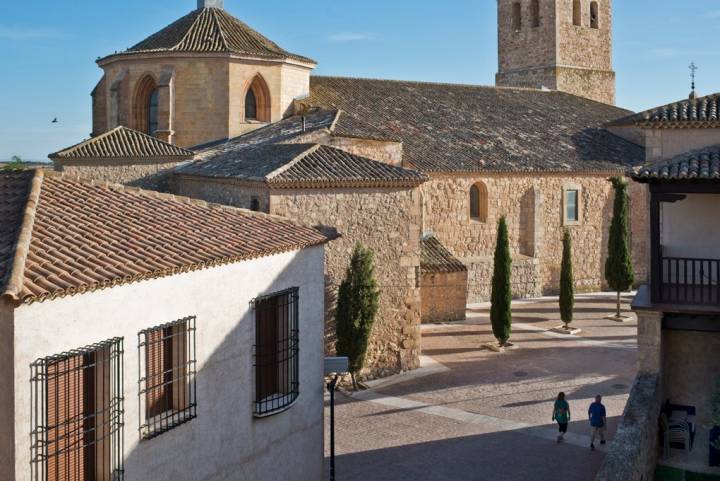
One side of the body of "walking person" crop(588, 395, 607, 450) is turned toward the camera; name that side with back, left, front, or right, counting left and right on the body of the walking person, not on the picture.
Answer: back

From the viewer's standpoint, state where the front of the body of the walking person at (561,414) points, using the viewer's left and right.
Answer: facing away from the viewer

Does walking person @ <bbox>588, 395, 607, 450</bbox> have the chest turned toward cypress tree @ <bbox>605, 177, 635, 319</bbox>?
yes

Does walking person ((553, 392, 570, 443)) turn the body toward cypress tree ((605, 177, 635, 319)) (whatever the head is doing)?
yes

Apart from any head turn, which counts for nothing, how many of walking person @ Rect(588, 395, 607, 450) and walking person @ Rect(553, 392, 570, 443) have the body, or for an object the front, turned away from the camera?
2

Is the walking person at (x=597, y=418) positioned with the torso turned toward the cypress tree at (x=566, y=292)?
yes

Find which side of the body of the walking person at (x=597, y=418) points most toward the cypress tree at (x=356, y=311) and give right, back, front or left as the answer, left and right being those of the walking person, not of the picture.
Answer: left

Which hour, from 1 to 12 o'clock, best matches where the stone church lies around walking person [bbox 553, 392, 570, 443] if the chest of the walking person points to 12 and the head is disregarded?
The stone church is roughly at 11 o'clock from the walking person.
